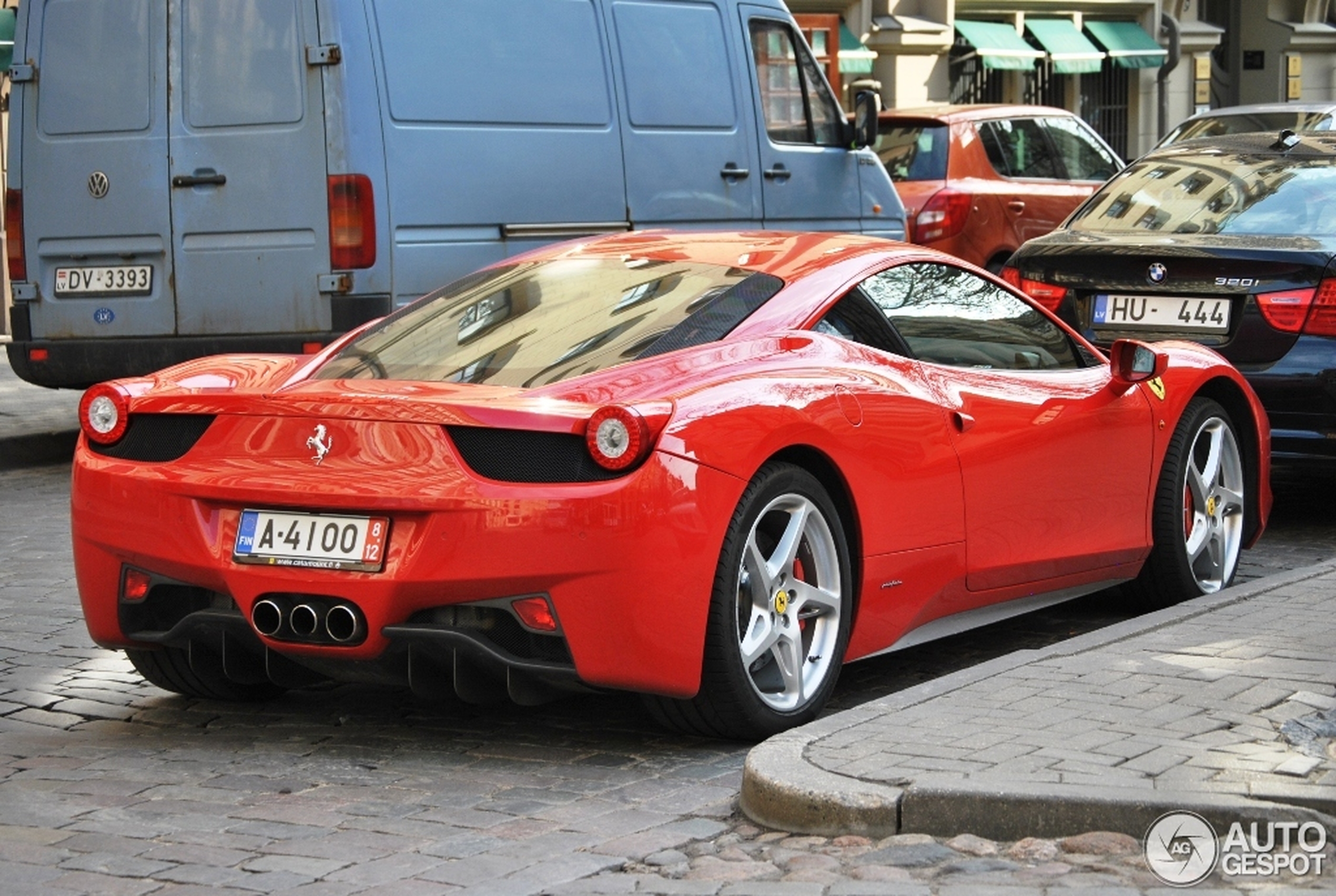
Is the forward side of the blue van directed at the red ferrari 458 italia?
no

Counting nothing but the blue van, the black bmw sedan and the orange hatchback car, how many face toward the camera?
0

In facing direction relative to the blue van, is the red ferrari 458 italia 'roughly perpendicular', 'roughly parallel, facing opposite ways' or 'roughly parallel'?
roughly parallel

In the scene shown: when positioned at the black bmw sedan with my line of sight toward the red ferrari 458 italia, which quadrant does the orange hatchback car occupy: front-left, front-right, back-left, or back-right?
back-right

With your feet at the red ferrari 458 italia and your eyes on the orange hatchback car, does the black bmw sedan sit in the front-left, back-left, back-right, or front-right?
front-right

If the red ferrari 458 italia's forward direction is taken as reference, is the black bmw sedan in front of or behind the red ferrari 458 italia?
in front

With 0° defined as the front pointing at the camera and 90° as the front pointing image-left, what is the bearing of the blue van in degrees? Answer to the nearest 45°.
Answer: approximately 225°

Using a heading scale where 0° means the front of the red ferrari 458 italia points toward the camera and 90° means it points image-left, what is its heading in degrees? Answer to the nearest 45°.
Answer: approximately 225°

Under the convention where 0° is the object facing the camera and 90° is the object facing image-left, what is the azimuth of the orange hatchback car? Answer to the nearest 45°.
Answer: approximately 225°

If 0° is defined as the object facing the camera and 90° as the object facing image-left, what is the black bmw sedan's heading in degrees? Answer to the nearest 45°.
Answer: approximately 225°

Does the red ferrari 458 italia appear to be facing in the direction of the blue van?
no

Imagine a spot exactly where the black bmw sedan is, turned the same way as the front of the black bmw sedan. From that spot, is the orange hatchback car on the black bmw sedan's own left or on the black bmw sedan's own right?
on the black bmw sedan's own left

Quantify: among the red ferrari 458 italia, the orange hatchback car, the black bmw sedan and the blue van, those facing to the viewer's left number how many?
0

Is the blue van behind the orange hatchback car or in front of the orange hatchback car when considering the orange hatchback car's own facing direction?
behind

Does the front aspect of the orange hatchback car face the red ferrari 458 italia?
no

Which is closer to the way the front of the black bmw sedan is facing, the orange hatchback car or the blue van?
the orange hatchback car

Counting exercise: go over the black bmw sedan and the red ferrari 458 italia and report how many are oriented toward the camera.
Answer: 0

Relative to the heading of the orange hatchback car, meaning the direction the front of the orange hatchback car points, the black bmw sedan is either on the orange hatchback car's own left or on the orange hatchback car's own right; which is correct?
on the orange hatchback car's own right

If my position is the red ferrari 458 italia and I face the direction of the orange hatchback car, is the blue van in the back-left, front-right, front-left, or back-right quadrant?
front-left
